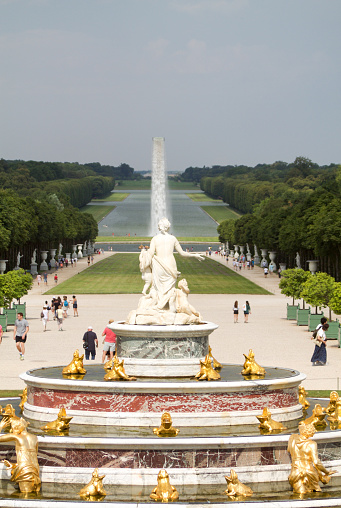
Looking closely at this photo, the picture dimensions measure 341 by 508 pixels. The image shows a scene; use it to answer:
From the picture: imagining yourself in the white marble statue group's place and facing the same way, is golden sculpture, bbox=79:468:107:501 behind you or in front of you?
behind

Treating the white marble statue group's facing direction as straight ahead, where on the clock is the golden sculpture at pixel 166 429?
The golden sculpture is roughly at 6 o'clock from the white marble statue group.

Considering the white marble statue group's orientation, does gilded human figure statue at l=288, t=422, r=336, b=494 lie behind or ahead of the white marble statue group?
behind

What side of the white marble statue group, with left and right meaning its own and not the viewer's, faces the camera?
back

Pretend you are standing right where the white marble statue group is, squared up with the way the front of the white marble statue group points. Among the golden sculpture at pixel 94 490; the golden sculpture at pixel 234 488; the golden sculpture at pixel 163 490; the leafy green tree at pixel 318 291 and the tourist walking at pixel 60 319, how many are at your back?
3

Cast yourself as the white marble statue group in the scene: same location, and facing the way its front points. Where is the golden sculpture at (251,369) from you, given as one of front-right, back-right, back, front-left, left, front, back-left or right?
back-right

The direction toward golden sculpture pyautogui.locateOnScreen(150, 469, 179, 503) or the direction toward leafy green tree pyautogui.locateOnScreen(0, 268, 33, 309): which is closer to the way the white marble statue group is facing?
the leafy green tree

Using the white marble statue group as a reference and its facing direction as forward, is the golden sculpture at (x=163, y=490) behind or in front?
behind

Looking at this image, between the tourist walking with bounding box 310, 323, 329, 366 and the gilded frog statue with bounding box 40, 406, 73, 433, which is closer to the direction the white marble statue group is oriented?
the tourist walking

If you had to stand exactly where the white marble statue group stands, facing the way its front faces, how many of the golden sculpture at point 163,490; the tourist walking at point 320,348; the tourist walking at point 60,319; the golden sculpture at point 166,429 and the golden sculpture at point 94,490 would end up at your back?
3

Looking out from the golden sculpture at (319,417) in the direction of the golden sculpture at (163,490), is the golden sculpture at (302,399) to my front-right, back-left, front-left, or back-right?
back-right

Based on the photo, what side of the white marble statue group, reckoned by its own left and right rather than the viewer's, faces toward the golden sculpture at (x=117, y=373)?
back

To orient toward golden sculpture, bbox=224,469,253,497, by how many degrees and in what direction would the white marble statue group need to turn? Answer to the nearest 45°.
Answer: approximately 180°
